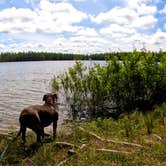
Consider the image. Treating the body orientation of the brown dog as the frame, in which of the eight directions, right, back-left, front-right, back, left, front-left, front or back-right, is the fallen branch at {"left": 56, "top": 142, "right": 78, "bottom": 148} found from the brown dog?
right

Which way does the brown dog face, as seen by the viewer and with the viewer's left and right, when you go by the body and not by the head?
facing away from the viewer and to the right of the viewer
